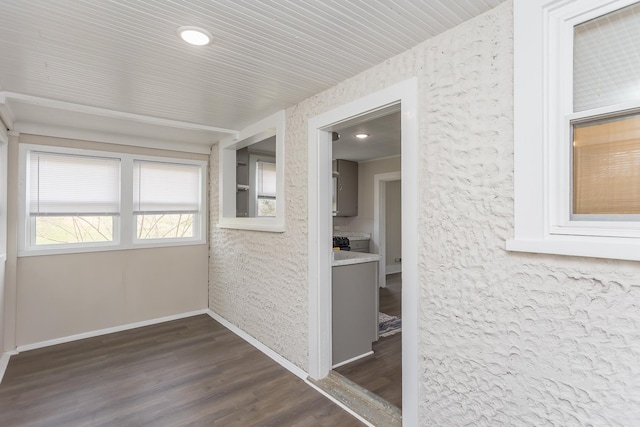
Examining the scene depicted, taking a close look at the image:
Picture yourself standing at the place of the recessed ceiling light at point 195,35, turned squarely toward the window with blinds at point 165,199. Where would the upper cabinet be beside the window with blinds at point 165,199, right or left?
right

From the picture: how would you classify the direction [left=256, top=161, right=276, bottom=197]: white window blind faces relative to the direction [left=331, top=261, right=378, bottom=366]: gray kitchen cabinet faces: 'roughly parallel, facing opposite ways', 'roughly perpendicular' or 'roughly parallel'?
roughly perpendicular

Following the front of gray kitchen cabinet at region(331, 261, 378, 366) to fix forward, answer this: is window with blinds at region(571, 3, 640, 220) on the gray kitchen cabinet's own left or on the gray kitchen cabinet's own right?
on the gray kitchen cabinet's own right
